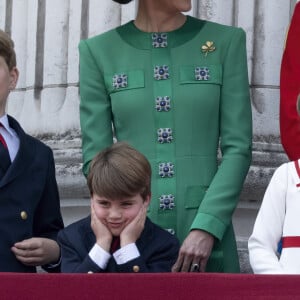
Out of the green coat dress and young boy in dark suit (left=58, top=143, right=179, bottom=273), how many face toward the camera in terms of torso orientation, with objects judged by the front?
2

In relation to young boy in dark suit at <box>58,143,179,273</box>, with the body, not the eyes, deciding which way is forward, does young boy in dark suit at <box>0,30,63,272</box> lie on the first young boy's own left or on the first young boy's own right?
on the first young boy's own right

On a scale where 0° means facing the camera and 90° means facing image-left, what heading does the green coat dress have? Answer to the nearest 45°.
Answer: approximately 0°

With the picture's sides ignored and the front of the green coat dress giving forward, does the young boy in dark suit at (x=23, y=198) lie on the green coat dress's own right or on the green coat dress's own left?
on the green coat dress's own right

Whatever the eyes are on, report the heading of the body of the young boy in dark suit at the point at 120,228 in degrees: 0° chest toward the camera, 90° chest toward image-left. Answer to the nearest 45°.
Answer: approximately 0°
